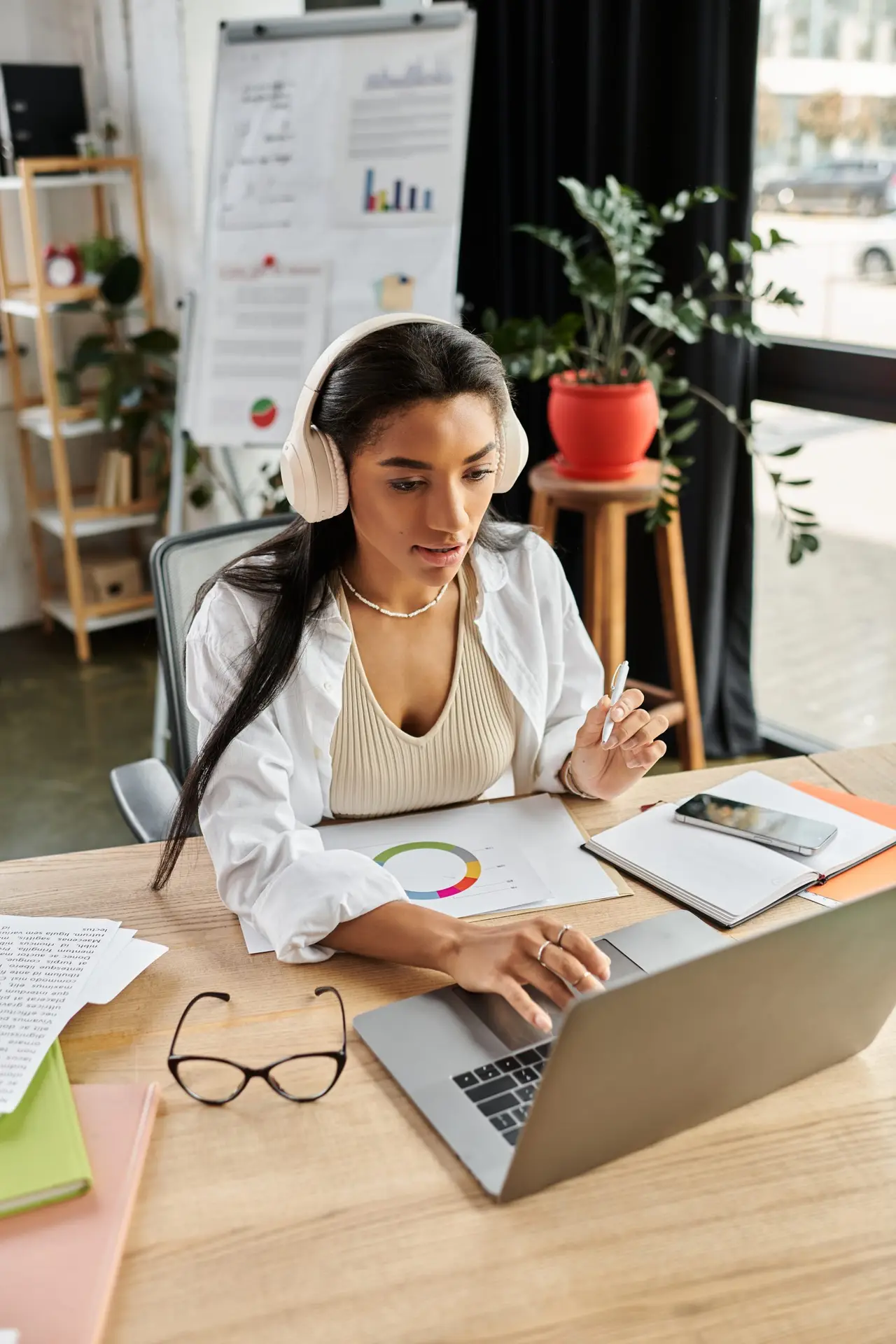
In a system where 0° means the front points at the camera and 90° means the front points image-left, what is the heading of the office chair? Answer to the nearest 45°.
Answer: approximately 315°

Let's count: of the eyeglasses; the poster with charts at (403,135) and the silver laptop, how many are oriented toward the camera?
2

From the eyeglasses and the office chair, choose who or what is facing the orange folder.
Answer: the office chair

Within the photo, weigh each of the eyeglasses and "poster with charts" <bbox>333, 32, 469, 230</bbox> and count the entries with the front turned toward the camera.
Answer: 2

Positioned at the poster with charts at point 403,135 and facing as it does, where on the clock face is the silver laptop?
The silver laptop is roughly at 12 o'clock from the poster with charts.

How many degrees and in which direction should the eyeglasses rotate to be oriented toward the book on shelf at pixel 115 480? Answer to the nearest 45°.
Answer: approximately 180°
